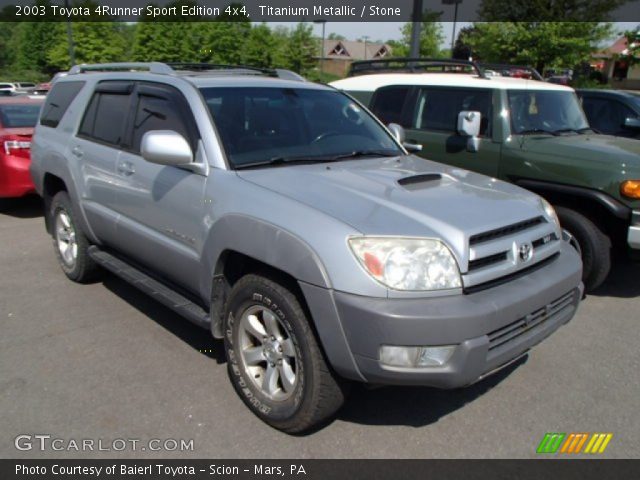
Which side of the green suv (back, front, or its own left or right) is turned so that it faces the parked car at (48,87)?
back

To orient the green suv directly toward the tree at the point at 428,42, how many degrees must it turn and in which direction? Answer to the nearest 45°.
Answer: approximately 135° to its left

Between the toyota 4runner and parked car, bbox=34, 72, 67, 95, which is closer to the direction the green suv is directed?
the toyota 4runner

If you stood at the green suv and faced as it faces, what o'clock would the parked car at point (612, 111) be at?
The parked car is roughly at 8 o'clock from the green suv.

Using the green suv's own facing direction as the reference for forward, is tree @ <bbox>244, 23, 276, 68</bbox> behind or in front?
behind

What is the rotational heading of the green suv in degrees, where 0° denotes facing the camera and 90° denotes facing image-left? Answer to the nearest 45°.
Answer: approximately 315°

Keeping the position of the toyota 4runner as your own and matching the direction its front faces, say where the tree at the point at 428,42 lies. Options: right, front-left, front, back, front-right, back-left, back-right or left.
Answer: back-left

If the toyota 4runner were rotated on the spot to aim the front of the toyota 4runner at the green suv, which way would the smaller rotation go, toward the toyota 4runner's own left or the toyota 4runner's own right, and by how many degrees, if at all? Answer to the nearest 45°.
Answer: approximately 90° to the toyota 4runner's own left
